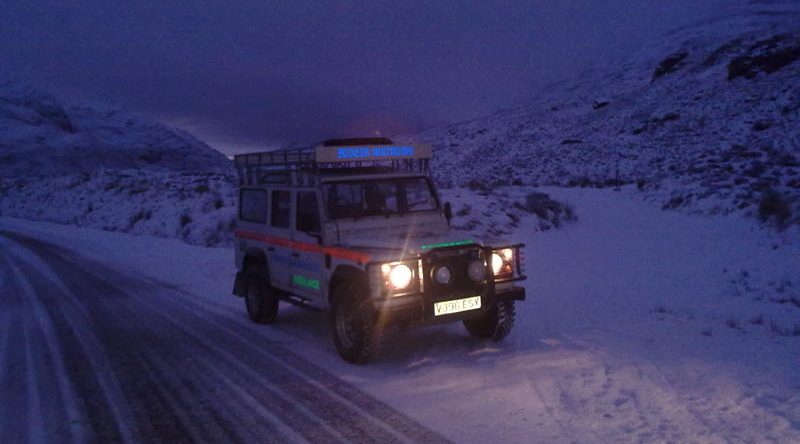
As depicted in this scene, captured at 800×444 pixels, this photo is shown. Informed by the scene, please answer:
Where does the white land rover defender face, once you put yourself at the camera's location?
facing the viewer and to the right of the viewer
